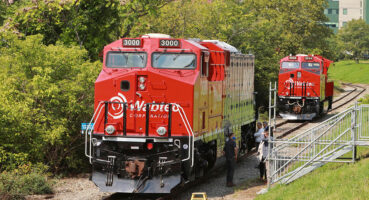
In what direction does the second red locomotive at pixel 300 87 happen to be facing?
toward the camera

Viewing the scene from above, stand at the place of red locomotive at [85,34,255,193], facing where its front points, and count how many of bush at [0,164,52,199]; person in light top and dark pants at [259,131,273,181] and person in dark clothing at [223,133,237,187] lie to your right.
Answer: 1

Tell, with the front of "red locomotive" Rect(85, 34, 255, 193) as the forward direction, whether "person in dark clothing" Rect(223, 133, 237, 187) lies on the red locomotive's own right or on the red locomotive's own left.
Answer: on the red locomotive's own left

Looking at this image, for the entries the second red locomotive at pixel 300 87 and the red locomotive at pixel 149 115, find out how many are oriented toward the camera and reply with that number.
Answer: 2

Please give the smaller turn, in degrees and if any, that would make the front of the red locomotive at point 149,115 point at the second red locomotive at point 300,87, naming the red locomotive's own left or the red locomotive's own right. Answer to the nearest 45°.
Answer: approximately 135° to the red locomotive's own left

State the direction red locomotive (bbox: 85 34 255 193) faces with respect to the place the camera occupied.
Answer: facing the viewer

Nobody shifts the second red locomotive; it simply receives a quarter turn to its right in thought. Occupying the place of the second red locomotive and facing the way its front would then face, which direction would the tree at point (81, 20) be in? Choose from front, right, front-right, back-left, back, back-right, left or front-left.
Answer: front-left

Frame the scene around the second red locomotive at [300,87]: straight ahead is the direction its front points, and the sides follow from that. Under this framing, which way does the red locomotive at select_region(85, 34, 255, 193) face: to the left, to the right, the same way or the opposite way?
the same way

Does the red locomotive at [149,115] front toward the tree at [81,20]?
no

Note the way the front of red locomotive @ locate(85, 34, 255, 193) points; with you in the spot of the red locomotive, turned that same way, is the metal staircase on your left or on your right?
on your left

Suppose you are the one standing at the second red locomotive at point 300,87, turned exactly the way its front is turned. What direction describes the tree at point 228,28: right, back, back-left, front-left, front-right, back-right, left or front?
right

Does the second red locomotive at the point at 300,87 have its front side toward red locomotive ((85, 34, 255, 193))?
yes

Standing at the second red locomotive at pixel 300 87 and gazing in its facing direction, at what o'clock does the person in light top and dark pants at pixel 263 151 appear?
The person in light top and dark pants is roughly at 12 o'clock from the second red locomotive.

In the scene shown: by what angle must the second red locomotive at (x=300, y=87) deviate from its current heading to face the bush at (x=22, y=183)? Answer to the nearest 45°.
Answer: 0° — it already faces it

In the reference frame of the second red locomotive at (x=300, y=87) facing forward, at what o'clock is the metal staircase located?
The metal staircase is roughly at 12 o'clock from the second red locomotive.

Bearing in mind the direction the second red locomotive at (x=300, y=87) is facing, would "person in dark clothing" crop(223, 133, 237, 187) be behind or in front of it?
in front
